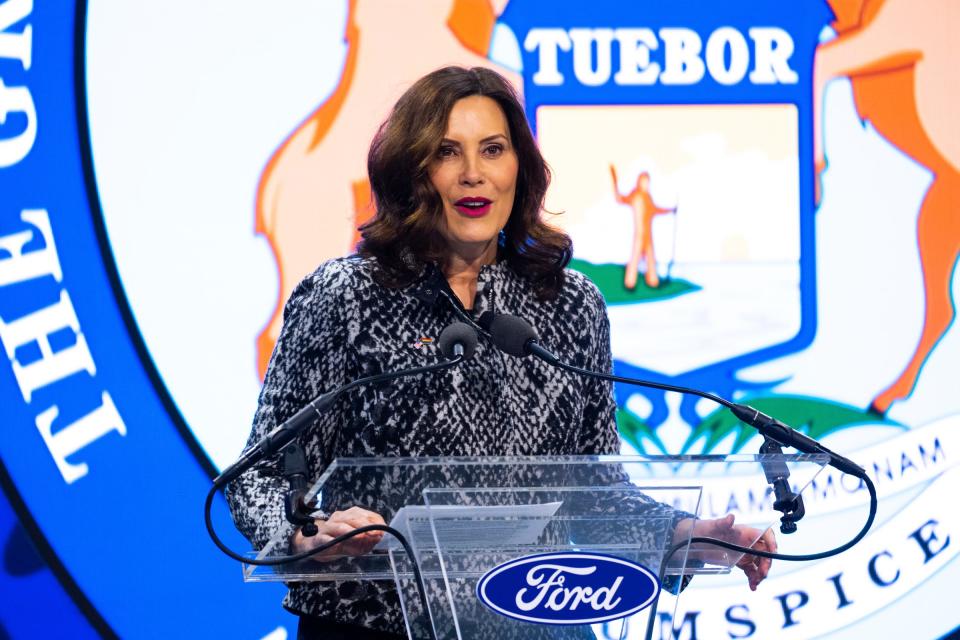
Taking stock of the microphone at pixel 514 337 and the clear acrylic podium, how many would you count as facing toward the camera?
1

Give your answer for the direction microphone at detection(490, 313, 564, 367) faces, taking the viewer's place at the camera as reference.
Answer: facing away from the viewer and to the left of the viewer

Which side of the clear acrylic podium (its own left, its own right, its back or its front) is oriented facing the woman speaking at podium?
back
